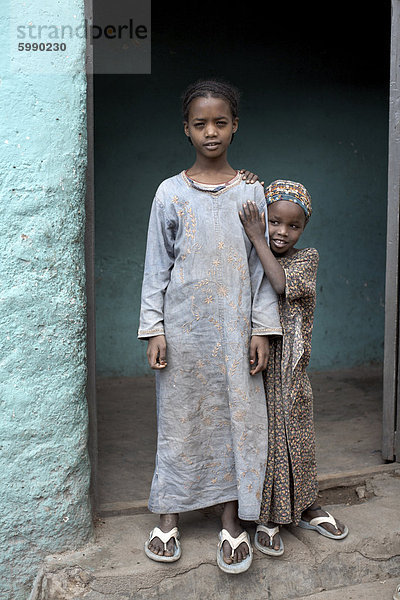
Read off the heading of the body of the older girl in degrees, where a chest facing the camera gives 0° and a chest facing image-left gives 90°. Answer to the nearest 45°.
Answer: approximately 0°

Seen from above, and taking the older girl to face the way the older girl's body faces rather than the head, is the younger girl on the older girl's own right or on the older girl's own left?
on the older girl's own left
